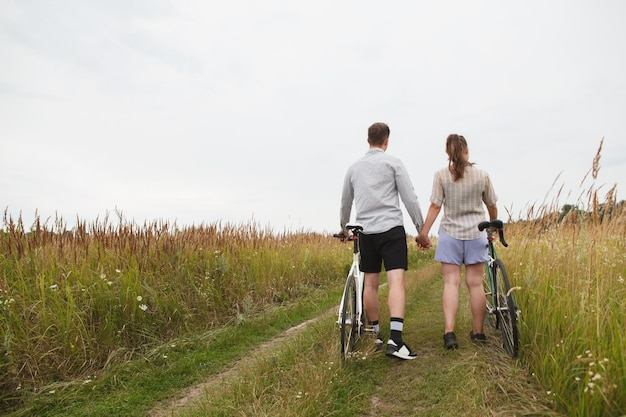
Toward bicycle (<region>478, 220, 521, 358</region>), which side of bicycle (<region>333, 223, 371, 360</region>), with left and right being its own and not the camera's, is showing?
right

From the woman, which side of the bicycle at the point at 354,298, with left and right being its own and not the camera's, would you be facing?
right

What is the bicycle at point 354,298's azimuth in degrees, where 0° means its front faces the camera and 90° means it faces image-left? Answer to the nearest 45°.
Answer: approximately 180°

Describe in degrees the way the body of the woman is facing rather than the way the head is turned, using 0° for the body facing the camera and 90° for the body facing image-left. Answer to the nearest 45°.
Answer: approximately 180°

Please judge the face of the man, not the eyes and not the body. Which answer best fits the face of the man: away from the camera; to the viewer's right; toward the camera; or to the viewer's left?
away from the camera

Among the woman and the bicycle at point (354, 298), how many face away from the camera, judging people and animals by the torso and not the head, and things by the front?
2
